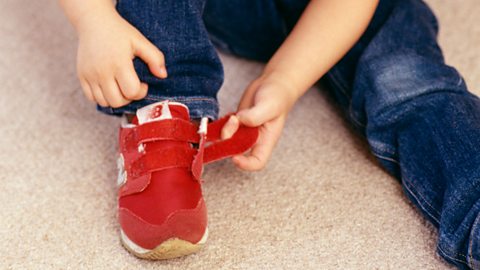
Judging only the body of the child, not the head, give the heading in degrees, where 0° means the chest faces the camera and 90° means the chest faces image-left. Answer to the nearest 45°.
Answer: approximately 0°

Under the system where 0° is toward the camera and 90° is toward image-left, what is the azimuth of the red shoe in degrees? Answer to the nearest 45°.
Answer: approximately 0°
